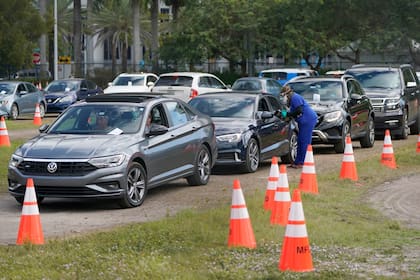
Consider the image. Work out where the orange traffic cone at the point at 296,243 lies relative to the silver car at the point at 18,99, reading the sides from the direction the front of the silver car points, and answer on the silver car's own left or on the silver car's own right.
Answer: on the silver car's own left

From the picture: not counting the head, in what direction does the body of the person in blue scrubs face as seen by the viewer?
to the viewer's left

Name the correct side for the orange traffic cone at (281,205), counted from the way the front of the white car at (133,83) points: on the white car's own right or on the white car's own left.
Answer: on the white car's own left

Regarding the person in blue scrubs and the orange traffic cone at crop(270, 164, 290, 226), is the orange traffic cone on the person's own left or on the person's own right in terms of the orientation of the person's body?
on the person's own left

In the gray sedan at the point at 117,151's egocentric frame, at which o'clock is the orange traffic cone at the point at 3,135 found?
The orange traffic cone is roughly at 4 o'clock from the gray sedan.

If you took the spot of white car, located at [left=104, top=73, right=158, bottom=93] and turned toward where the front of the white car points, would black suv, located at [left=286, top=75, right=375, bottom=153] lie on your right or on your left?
on your left

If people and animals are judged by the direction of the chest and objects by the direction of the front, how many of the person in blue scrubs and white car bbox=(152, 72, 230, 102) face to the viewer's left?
1

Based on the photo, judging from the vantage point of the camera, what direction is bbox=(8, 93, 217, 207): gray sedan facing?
facing the viewer and to the left of the viewer

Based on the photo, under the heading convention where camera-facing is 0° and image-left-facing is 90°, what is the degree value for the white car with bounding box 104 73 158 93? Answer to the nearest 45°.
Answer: approximately 45°

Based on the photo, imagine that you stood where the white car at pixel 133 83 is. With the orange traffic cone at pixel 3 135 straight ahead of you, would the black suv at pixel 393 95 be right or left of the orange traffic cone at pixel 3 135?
left

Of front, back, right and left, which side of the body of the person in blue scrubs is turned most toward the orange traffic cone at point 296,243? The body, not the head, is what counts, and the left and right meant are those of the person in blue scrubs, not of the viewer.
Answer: left

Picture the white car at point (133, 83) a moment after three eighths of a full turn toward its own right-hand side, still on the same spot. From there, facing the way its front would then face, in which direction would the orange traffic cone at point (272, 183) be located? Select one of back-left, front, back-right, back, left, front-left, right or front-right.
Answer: back
